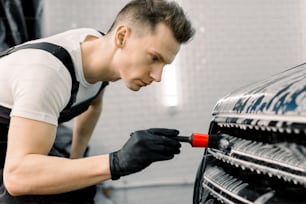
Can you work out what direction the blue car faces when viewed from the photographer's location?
facing the viewer and to the left of the viewer

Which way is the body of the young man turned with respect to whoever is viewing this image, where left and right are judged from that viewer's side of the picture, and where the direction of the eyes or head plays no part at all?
facing to the right of the viewer

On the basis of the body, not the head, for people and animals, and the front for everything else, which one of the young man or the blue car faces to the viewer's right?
the young man

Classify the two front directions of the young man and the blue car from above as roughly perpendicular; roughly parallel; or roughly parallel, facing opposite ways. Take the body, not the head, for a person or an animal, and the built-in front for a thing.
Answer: roughly parallel, facing opposite ways

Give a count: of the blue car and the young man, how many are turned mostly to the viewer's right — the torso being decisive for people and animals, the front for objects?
1
